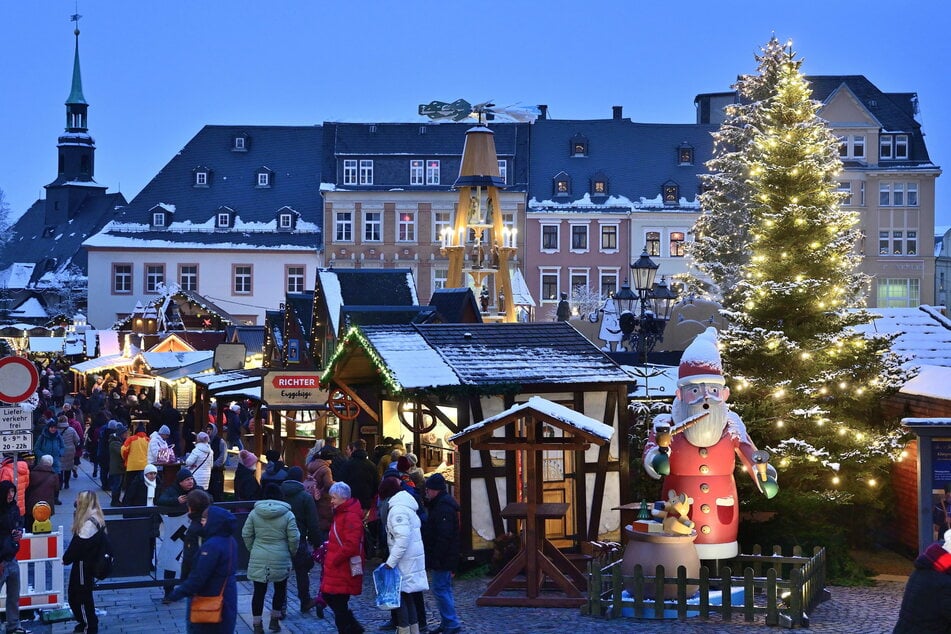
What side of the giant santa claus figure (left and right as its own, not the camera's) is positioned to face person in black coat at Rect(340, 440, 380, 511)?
right

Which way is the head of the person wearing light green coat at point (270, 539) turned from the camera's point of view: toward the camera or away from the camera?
away from the camera

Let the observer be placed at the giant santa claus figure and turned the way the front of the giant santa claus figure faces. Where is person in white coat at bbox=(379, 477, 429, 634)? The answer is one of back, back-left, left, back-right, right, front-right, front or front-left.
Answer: front-right

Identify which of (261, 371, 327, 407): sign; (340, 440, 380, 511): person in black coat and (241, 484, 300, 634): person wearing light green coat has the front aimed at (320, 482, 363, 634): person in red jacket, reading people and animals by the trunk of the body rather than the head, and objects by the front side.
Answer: the sign

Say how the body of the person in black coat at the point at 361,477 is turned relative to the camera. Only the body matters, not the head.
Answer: away from the camera

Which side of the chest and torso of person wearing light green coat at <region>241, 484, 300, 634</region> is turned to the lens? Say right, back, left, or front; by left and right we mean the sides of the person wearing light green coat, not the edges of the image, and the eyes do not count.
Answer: back

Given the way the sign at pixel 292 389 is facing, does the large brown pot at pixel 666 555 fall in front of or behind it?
in front

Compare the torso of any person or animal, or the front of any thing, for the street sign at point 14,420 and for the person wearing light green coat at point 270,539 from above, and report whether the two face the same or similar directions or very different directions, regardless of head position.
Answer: very different directions

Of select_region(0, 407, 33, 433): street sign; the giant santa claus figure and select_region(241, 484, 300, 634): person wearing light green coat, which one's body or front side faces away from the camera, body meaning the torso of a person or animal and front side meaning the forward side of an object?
the person wearing light green coat

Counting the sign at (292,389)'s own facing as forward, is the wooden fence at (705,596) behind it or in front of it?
in front

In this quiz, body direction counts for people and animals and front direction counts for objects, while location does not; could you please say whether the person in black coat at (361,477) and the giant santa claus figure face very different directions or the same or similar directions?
very different directions
